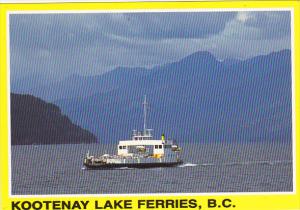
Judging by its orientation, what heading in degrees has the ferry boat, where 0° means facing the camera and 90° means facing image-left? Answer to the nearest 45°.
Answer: approximately 90°
